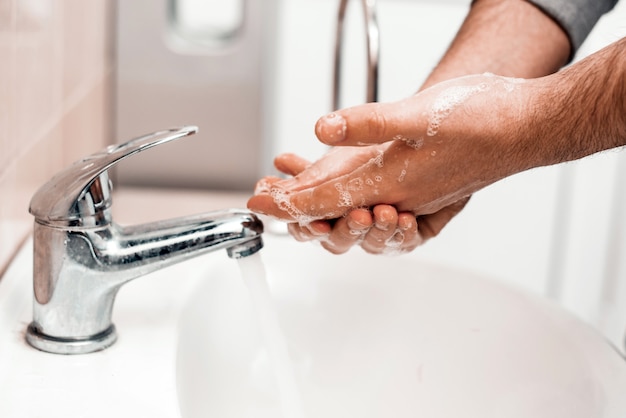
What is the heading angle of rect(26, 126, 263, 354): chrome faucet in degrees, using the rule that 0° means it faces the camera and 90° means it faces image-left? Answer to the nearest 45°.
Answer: approximately 270°
